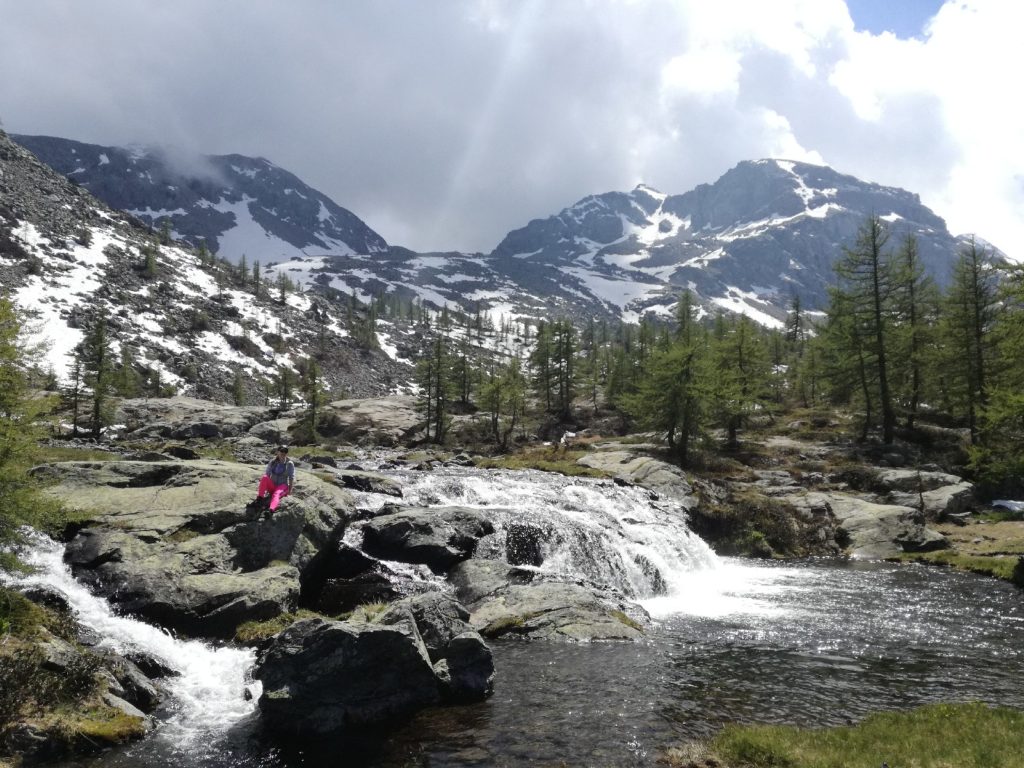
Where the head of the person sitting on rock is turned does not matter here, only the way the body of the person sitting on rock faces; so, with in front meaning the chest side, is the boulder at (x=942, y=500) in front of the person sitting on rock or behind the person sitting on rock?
behind

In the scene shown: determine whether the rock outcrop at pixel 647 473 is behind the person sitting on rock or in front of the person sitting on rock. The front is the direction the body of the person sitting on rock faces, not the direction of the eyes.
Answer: behind

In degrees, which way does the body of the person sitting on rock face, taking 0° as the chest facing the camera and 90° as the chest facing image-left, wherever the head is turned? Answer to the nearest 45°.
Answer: approximately 45°

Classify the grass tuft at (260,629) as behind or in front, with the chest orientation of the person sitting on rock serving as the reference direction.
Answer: in front

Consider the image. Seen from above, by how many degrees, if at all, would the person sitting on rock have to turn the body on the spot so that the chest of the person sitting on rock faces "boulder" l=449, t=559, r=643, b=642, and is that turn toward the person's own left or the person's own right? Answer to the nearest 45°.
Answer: approximately 90° to the person's own left
